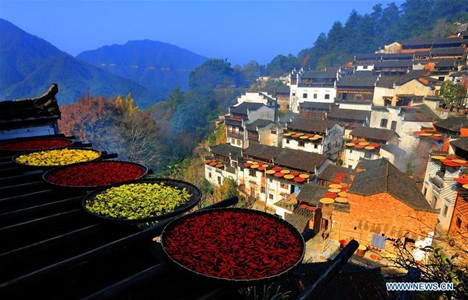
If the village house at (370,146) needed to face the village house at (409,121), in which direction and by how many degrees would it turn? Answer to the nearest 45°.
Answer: approximately 180°

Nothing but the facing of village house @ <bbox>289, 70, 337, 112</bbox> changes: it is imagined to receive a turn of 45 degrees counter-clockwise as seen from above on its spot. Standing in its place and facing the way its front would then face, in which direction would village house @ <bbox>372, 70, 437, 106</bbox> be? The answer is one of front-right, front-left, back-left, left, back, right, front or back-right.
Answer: front

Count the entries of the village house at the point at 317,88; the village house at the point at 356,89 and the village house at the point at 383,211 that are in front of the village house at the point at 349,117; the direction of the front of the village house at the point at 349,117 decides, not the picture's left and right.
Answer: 1

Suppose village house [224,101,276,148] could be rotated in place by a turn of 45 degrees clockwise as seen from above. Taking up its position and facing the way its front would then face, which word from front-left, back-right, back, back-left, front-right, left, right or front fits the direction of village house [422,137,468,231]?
back-left

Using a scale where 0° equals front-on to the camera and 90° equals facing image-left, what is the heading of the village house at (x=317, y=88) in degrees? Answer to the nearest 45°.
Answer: approximately 0°

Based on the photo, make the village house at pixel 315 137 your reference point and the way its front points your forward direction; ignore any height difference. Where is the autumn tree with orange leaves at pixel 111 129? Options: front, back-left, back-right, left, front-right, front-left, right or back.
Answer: front-right

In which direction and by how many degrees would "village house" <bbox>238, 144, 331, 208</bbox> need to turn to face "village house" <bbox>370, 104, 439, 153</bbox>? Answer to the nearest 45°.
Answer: approximately 180°

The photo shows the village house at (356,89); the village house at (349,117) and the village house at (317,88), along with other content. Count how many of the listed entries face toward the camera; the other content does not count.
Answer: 3

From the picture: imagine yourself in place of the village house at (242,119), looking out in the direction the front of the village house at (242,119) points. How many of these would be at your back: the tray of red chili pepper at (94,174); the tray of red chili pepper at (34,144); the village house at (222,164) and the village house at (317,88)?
1

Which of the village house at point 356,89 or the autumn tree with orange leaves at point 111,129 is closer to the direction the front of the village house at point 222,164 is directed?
the autumn tree with orange leaves

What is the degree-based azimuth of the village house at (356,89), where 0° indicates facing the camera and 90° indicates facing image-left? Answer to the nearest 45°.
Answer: approximately 0°

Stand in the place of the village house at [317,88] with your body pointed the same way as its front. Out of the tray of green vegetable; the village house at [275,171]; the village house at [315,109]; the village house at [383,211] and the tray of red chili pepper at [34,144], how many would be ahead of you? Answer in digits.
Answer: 5

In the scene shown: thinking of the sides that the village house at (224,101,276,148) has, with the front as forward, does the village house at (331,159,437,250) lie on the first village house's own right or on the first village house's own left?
on the first village house's own left

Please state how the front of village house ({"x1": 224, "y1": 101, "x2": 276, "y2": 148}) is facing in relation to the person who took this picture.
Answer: facing the viewer and to the left of the viewer

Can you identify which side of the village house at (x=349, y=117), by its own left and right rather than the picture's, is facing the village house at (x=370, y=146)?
front

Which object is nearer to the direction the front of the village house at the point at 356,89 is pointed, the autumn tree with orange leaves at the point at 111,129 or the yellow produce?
the yellow produce
